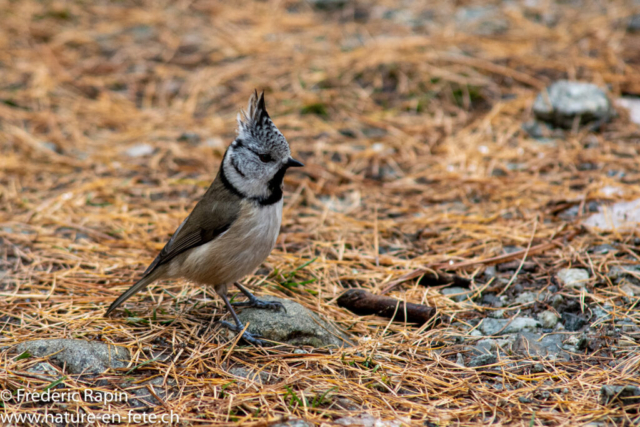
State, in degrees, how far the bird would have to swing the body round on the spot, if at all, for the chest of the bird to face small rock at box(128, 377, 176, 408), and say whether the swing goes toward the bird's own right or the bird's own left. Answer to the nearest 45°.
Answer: approximately 135° to the bird's own right

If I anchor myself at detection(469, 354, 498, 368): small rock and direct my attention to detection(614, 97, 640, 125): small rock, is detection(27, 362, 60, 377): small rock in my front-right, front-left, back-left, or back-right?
back-left

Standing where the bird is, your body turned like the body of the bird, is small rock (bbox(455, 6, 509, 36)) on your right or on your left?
on your left

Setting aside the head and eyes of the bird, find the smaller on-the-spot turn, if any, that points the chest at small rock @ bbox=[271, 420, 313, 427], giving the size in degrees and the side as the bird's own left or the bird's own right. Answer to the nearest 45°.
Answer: approximately 90° to the bird's own right

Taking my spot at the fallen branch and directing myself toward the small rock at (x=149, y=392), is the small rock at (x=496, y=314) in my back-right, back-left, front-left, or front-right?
back-left

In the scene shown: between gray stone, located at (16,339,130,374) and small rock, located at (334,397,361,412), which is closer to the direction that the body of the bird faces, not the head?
the small rock

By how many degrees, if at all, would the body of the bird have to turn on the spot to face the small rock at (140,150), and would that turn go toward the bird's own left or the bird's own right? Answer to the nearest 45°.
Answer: approximately 90° to the bird's own left

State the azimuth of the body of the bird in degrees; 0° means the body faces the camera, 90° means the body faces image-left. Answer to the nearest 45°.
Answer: approximately 270°
